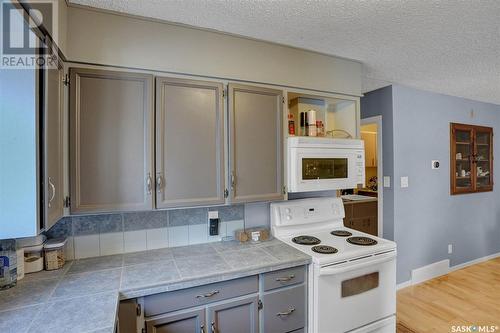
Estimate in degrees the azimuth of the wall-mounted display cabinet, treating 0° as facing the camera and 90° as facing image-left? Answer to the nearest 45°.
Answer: approximately 315°

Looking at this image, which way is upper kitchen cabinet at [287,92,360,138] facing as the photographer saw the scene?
facing the viewer and to the right of the viewer

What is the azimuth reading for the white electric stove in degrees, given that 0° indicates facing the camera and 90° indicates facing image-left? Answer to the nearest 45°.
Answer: approximately 315°

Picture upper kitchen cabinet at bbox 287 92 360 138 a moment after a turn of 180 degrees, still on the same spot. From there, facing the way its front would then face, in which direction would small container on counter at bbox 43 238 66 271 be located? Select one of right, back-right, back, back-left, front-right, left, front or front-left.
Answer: left

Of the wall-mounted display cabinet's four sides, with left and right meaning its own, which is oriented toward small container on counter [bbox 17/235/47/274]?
right

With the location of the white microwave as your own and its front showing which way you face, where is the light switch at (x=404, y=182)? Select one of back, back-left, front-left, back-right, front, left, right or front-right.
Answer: left

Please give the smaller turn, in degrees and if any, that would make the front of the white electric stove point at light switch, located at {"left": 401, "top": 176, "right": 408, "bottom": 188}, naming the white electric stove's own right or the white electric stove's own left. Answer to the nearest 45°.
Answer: approximately 90° to the white electric stove's own left

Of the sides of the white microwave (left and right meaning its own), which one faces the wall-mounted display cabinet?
left

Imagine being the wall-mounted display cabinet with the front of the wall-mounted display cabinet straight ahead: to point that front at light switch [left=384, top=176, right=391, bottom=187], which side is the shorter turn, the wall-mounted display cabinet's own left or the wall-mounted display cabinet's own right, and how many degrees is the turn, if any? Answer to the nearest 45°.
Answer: approximately 90° to the wall-mounted display cabinet's own right

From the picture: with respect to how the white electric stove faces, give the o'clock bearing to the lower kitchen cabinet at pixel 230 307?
The lower kitchen cabinet is roughly at 3 o'clock from the white electric stove.

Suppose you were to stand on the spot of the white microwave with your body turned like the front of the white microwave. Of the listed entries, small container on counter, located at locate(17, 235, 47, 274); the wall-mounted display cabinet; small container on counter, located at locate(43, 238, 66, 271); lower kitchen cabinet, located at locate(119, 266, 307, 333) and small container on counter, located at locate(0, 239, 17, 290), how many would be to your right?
4

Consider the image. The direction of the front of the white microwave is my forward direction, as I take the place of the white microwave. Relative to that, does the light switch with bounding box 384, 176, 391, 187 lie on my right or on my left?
on my left

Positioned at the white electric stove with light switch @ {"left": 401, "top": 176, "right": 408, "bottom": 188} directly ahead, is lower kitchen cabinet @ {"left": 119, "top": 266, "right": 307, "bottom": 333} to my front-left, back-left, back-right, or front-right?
back-left

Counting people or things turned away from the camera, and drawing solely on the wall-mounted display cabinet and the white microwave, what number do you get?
0

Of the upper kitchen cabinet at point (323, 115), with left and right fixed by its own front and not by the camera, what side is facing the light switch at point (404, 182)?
left

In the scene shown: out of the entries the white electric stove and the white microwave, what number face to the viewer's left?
0
